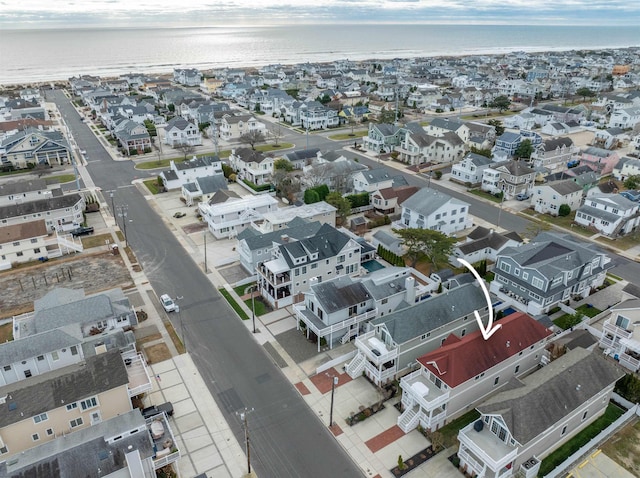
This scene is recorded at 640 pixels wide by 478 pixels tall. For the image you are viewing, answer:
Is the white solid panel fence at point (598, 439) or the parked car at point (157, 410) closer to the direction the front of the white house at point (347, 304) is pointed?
the parked car

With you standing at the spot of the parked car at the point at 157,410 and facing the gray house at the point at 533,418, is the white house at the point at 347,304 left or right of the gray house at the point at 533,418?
left

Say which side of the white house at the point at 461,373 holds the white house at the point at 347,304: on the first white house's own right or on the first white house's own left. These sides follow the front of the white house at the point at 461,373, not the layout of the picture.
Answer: on the first white house's own right

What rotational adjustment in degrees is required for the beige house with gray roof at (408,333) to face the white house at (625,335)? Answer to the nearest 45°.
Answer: approximately 135° to its left

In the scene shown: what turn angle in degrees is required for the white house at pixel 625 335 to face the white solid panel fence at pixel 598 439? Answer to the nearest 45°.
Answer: approximately 45° to its left

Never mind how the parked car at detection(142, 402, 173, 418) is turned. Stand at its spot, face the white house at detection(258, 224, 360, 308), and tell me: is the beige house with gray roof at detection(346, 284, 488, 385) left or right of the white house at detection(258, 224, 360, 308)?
right

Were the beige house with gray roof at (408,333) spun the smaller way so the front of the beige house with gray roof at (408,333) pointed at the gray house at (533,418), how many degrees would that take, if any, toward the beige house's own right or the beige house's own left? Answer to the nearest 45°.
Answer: approximately 90° to the beige house's own left

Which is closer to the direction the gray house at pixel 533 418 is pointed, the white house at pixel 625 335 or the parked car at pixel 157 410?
the parked car

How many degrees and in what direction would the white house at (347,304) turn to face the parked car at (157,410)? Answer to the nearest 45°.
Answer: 0° — it already faces it

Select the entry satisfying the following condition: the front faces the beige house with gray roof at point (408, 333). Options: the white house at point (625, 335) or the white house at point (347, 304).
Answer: the white house at point (625, 335)

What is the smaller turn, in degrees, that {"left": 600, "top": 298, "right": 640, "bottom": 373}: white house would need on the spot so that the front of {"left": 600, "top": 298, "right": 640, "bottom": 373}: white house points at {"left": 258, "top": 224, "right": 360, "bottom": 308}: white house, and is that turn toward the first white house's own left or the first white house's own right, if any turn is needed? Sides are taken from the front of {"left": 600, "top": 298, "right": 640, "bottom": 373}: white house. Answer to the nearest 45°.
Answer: approximately 45° to the first white house's own right
